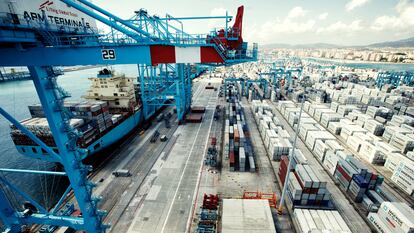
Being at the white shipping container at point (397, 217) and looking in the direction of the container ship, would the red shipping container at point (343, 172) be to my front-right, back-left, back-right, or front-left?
front-right

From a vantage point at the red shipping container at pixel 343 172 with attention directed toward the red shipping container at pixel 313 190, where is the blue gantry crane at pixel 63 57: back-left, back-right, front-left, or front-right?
front-right
